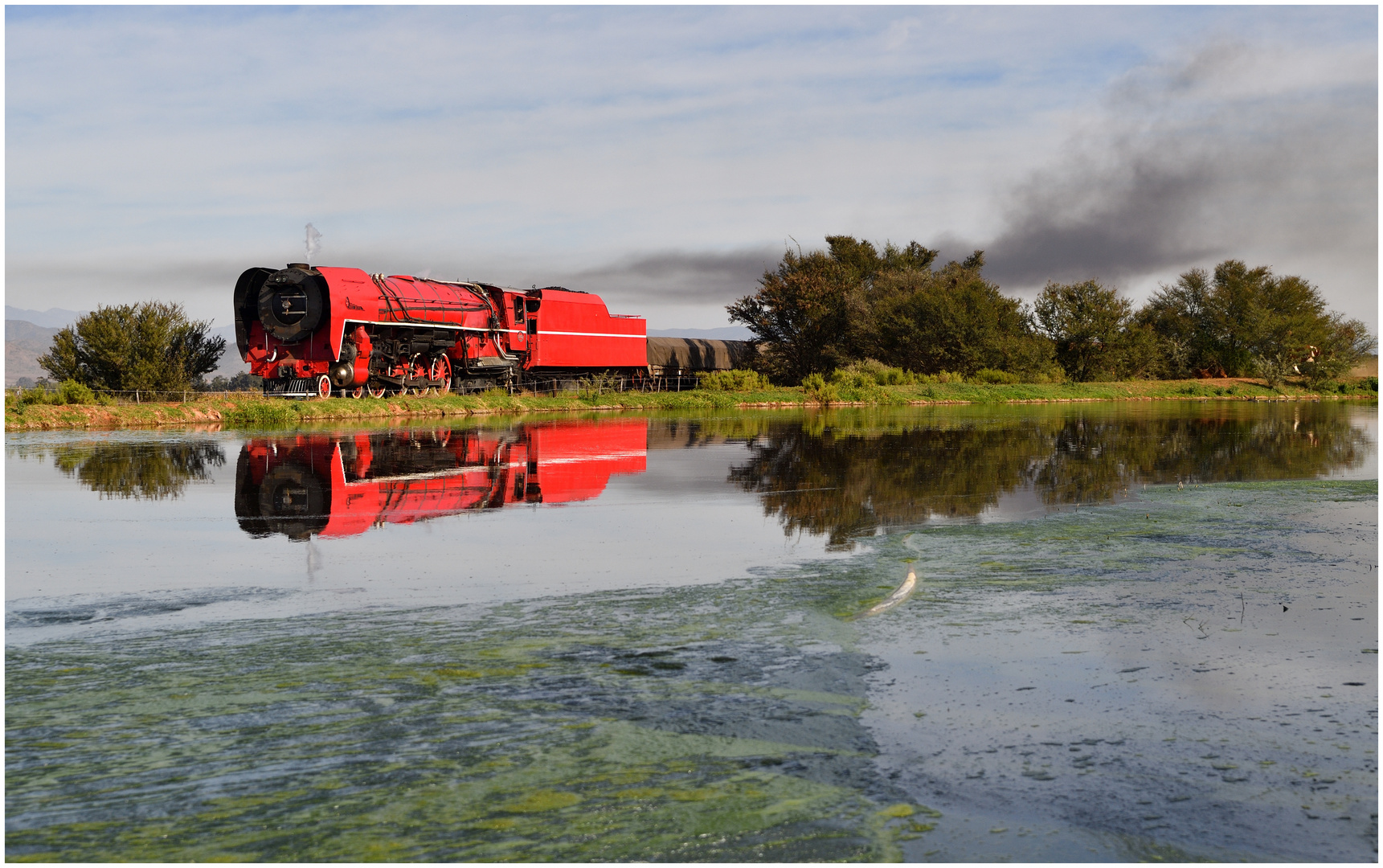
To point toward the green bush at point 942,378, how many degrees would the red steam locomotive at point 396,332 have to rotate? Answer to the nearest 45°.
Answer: approximately 180°

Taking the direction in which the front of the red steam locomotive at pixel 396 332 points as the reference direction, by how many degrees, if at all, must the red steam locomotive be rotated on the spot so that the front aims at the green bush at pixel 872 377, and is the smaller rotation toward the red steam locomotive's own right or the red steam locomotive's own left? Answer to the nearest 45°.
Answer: approximately 180°

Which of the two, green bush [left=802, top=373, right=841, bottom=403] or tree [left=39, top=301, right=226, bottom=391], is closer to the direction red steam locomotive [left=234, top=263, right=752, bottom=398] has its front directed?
the tree

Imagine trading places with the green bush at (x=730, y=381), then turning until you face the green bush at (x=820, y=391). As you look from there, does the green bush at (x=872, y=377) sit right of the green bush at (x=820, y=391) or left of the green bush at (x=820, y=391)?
left

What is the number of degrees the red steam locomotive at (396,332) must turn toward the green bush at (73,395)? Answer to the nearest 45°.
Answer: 0° — it already faces it

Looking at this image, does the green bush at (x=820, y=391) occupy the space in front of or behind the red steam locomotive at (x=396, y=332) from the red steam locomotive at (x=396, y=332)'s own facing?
behind

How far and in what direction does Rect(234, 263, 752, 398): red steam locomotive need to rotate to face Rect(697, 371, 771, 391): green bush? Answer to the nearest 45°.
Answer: approximately 180°

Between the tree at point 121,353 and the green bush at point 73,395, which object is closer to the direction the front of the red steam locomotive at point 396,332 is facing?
the green bush

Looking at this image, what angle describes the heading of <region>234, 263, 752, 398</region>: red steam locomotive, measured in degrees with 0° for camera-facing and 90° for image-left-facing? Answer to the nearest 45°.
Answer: approximately 45°
